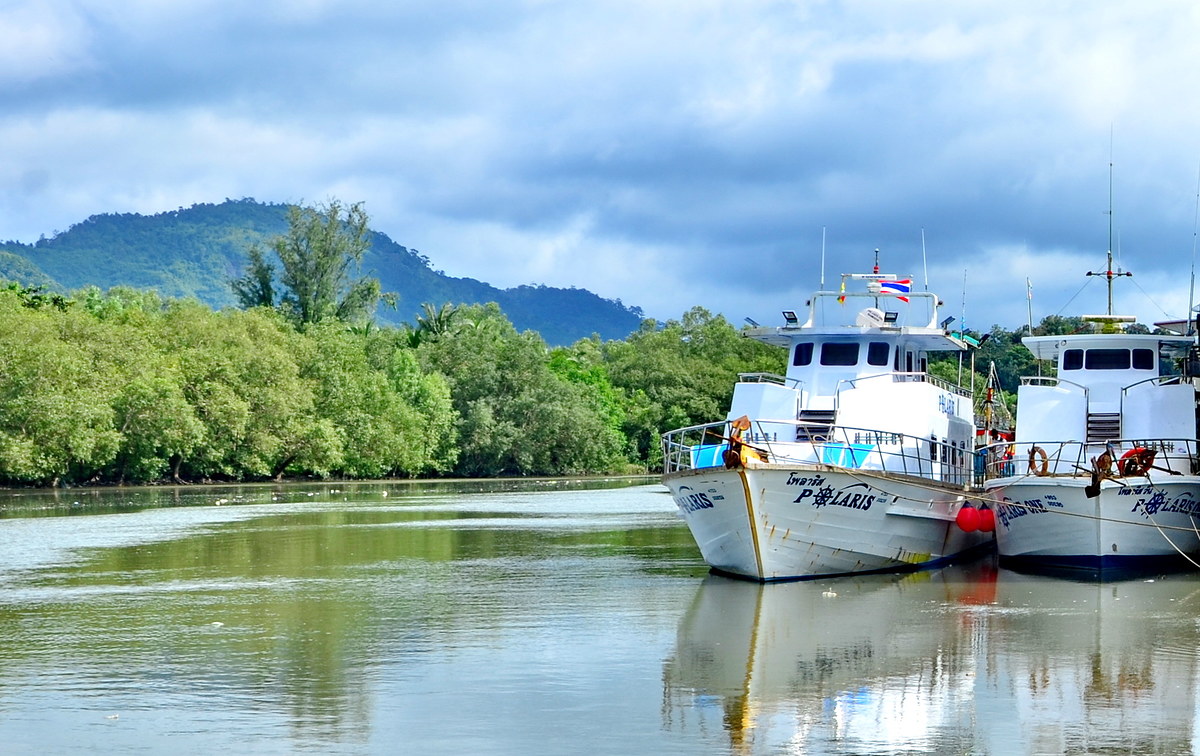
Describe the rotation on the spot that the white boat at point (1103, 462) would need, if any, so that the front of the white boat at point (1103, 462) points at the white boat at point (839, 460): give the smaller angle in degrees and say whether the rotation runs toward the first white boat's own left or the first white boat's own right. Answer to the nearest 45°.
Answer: approximately 45° to the first white boat's own right

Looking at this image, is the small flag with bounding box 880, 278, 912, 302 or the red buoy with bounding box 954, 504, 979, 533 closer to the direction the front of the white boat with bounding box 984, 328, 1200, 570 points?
the red buoy

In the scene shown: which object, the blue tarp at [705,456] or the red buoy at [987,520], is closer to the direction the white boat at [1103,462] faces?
the blue tarp

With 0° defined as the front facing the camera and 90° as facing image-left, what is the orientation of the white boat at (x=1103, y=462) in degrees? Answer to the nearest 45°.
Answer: approximately 0°

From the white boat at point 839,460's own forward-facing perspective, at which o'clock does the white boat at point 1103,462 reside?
the white boat at point 1103,462 is roughly at 7 o'clock from the white boat at point 839,460.

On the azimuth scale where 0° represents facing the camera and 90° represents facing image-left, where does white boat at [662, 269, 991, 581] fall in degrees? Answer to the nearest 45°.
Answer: approximately 45°
